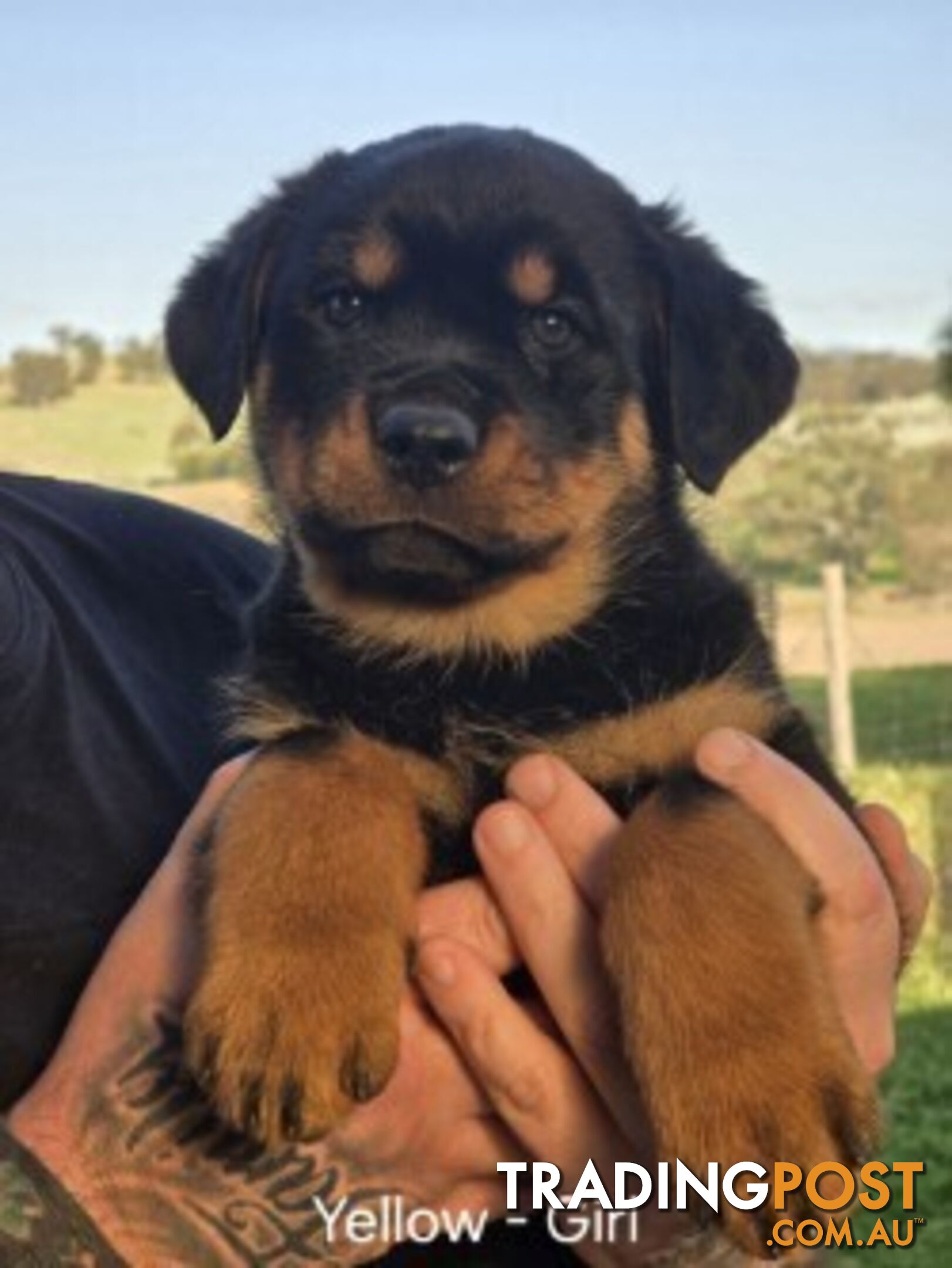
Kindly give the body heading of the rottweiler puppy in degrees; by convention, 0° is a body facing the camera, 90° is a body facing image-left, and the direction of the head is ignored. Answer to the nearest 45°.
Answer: approximately 0°

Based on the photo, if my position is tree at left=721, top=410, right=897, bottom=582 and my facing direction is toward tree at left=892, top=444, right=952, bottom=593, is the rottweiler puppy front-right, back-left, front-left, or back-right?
back-right

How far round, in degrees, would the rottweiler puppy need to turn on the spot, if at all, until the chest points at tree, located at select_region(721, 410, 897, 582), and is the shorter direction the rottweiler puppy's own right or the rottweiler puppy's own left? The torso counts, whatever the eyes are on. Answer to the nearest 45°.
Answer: approximately 180°

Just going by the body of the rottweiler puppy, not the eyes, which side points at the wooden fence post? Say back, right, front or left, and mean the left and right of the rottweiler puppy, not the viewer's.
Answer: back

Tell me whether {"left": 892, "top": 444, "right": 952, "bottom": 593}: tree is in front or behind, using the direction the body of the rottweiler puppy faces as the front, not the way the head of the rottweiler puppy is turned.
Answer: behind
